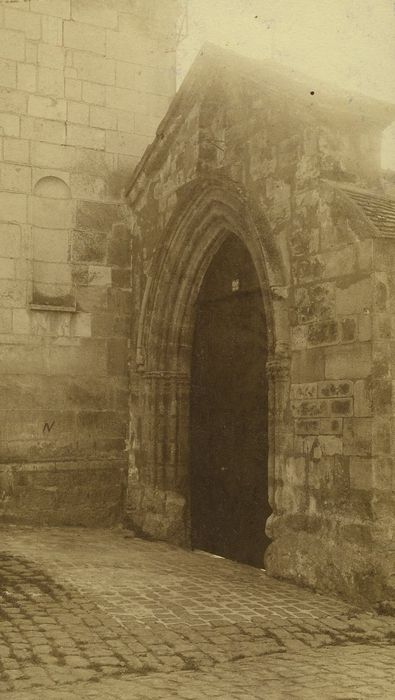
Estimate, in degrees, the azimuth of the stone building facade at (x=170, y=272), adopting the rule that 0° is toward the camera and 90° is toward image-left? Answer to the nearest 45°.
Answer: approximately 45°
